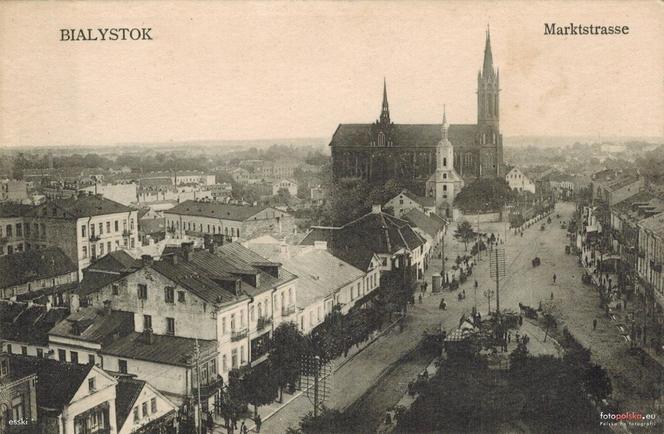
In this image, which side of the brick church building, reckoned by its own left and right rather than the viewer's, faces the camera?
right

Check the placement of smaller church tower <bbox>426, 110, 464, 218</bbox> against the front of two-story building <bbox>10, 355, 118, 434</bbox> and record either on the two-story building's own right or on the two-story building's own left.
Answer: on the two-story building's own left

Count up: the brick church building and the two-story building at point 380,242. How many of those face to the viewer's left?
0

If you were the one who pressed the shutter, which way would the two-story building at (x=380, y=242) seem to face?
facing the viewer and to the right of the viewer

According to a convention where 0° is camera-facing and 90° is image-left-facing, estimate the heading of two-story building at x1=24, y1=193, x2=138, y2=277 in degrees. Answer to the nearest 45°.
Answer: approximately 315°

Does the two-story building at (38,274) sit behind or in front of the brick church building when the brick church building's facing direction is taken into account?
behind

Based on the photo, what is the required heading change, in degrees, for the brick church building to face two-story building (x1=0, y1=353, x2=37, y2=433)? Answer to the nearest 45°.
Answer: approximately 135° to its right
